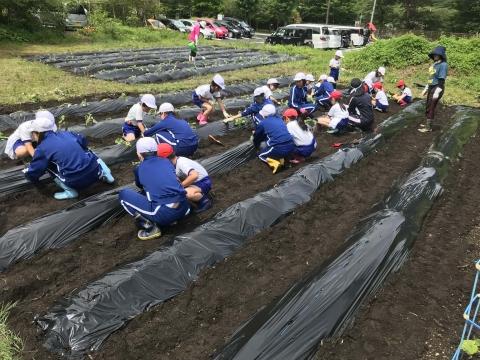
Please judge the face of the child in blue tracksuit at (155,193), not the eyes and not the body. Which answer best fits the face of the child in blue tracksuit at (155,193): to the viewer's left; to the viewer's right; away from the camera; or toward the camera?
away from the camera

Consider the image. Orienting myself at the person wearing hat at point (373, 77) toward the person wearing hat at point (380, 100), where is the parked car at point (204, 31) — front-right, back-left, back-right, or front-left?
back-right

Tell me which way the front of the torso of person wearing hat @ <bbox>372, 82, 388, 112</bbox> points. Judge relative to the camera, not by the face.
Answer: to the viewer's left

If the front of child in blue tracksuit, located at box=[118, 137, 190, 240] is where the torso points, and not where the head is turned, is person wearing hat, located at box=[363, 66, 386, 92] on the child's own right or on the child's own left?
on the child's own right

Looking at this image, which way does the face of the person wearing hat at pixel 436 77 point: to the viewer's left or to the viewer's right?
to the viewer's left

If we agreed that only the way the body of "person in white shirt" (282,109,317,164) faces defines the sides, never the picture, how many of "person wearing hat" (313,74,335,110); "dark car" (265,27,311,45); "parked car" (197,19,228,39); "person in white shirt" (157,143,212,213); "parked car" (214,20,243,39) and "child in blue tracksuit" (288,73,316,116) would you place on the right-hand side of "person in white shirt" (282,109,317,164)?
5

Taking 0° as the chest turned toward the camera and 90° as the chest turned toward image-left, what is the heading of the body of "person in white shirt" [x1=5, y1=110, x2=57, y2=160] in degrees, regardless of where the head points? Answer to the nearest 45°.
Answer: approximately 270°

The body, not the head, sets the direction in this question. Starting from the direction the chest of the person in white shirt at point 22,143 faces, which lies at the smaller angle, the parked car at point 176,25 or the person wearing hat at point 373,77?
the person wearing hat

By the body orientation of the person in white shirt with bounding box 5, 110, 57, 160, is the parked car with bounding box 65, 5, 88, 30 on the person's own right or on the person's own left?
on the person's own left

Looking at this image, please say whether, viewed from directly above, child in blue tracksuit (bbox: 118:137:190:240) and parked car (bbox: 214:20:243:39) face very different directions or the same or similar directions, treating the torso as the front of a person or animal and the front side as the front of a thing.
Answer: very different directions

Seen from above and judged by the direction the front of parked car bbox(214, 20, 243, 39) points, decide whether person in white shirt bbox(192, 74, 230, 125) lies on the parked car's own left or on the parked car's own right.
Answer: on the parked car's own right

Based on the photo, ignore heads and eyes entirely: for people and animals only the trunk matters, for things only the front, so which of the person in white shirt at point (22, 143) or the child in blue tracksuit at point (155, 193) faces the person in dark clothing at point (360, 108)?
the person in white shirt

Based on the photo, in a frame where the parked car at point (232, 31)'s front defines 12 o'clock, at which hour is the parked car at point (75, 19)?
the parked car at point (75, 19) is roughly at 3 o'clock from the parked car at point (232, 31).
